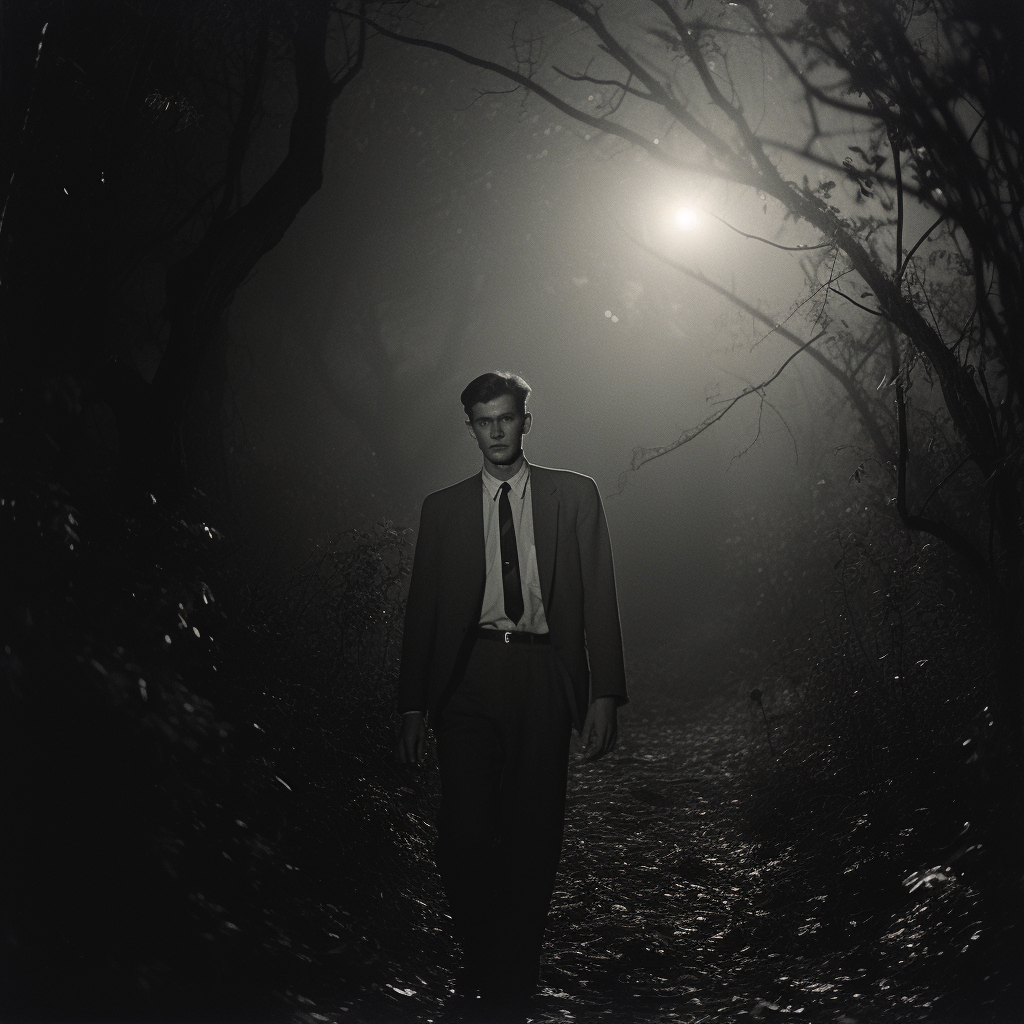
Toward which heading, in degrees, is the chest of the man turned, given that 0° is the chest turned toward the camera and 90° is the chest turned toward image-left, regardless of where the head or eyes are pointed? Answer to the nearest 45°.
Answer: approximately 0°
